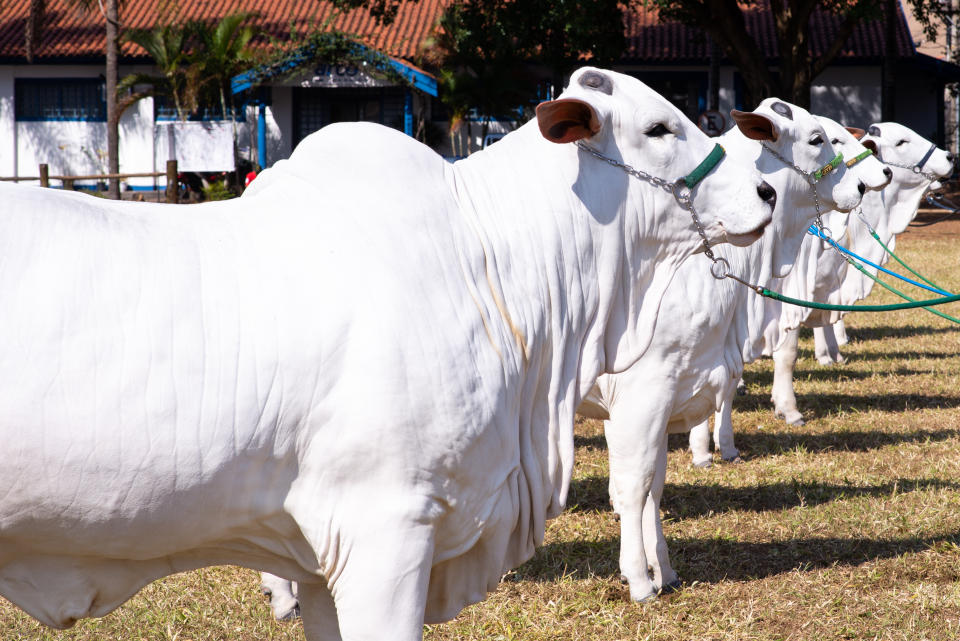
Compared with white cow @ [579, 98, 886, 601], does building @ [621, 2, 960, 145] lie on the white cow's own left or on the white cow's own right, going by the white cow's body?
on the white cow's own left

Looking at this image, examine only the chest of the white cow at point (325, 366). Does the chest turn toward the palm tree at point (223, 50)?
no

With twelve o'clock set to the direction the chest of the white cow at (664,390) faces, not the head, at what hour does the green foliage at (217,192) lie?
The green foliage is roughly at 8 o'clock from the white cow.

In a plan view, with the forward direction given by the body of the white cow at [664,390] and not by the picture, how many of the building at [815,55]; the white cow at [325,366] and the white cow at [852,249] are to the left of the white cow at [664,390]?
2

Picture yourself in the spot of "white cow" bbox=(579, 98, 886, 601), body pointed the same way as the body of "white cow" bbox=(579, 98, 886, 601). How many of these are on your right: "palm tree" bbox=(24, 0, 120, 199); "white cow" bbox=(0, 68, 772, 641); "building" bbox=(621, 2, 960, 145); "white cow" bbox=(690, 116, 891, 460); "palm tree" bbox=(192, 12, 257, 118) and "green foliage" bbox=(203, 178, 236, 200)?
1

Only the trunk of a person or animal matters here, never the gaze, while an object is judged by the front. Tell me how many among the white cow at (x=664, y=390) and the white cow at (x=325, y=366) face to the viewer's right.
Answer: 2

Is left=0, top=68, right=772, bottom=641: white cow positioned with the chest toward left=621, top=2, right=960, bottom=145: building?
no

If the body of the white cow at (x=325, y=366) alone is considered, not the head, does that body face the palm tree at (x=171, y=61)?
no

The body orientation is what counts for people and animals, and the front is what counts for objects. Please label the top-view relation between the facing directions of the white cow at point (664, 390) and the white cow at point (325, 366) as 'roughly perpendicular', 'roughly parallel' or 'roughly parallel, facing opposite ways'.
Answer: roughly parallel

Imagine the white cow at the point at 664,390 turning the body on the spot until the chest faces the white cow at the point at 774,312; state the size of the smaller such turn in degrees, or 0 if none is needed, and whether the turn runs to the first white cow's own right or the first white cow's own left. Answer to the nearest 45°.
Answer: approximately 90° to the first white cow's own left

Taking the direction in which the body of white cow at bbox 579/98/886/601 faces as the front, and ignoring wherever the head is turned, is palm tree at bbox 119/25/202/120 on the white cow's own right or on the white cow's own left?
on the white cow's own left

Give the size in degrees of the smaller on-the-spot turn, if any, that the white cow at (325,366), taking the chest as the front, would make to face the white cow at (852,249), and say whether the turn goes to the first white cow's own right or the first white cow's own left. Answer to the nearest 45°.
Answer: approximately 45° to the first white cow's own left

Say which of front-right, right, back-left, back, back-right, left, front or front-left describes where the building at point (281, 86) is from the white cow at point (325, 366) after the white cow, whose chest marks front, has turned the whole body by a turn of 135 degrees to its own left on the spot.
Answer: front-right

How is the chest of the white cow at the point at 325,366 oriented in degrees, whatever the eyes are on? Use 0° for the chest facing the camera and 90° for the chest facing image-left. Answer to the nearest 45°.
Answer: approximately 270°

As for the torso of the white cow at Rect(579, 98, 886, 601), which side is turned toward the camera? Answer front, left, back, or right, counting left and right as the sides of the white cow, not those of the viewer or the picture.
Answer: right

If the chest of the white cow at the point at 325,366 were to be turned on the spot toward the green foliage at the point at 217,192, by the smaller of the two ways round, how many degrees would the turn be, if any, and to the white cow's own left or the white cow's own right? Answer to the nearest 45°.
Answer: approximately 90° to the white cow's own left

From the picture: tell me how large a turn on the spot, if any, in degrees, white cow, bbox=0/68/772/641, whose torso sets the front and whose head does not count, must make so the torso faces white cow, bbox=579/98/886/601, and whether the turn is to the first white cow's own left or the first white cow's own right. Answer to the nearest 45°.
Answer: approximately 45° to the first white cow's own left
